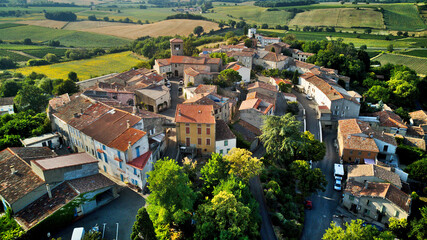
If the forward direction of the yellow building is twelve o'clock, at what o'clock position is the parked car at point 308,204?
The parked car is roughly at 10 o'clock from the yellow building.

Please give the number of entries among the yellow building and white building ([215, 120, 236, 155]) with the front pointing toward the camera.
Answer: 2

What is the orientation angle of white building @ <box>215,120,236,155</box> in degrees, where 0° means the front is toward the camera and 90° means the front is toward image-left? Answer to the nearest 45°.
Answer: approximately 0°

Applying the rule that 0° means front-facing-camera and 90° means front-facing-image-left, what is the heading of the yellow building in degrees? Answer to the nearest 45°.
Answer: approximately 0°

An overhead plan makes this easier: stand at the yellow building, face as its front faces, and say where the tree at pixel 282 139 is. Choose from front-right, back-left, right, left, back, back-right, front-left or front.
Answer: left

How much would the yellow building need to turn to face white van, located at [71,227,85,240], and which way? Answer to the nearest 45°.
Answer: approximately 45° to its right

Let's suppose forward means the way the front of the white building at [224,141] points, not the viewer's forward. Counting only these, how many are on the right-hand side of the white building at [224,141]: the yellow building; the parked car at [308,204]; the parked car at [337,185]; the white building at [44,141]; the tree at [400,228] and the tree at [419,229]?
2

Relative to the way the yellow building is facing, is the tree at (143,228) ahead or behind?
ahead

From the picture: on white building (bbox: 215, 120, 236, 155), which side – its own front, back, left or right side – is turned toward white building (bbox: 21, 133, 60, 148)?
right

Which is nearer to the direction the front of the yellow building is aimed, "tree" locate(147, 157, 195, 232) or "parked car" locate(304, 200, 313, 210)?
the tree

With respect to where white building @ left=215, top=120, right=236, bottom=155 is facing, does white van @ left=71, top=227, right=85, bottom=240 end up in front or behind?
in front

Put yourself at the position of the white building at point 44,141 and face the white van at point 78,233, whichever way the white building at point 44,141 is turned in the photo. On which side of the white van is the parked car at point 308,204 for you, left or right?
left

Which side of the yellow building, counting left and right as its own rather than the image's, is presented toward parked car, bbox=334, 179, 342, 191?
left
